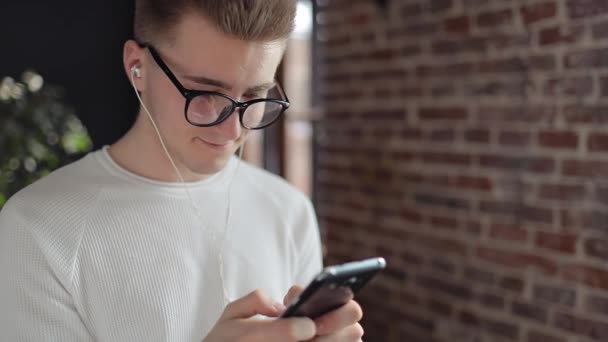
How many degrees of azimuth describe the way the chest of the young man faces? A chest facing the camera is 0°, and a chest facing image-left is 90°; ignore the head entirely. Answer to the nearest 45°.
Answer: approximately 315°
